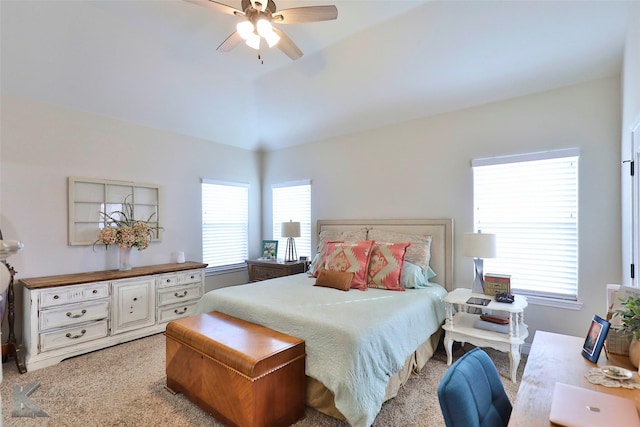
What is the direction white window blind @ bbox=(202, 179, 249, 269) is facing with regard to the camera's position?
facing the viewer and to the right of the viewer

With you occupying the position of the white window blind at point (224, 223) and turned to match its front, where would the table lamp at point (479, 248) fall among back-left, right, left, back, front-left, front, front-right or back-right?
front

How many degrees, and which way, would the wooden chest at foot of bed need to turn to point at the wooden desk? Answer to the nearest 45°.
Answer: approximately 90° to its left

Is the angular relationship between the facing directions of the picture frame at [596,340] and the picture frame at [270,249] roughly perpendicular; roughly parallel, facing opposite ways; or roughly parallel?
roughly perpendicular

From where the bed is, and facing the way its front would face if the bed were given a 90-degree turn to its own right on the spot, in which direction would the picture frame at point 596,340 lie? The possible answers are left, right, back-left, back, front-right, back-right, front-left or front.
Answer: back

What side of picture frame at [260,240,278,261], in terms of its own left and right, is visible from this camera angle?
front

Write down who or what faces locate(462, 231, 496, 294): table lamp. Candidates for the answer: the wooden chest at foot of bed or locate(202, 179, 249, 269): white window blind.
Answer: the white window blind

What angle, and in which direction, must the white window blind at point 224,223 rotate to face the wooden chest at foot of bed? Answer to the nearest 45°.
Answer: approximately 45° to its right

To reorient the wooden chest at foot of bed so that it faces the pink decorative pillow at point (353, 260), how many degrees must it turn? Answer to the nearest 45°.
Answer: approximately 180°

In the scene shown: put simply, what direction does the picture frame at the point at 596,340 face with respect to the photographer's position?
facing the viewer and to the left of the viewer

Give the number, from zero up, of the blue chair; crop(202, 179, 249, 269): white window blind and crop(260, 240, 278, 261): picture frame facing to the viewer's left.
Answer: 0
